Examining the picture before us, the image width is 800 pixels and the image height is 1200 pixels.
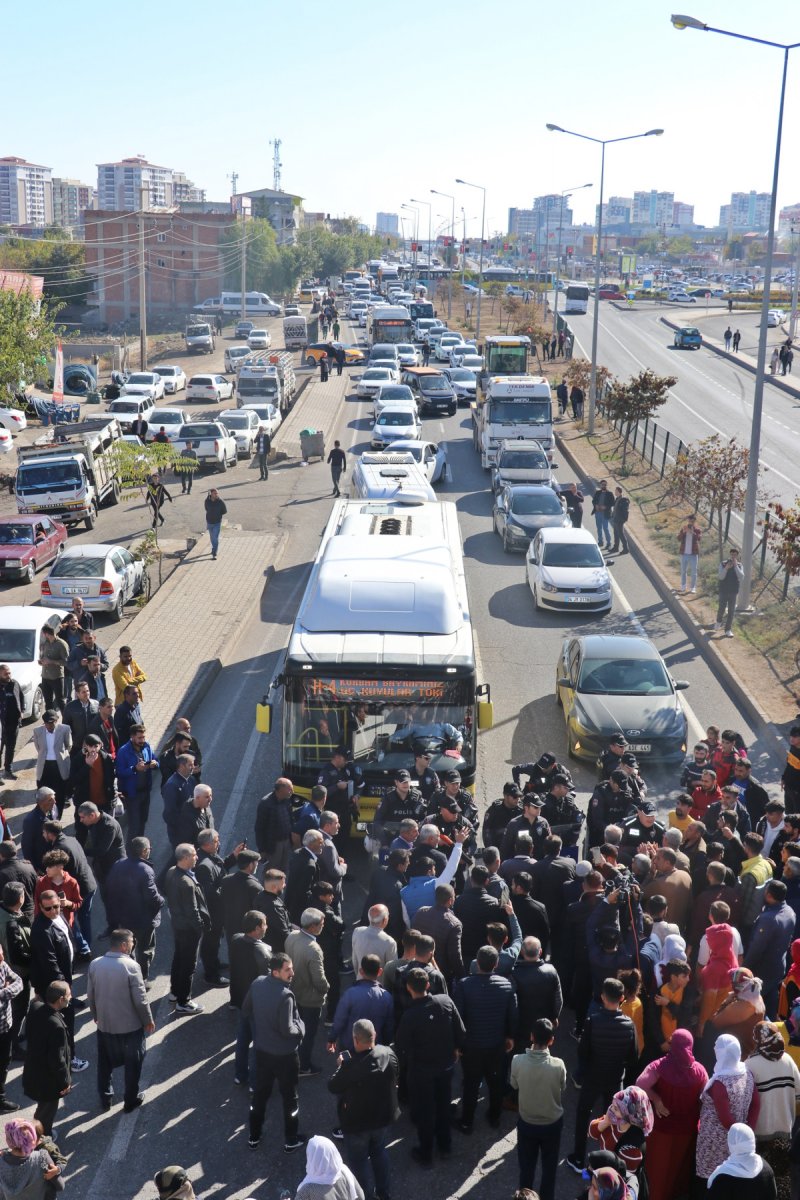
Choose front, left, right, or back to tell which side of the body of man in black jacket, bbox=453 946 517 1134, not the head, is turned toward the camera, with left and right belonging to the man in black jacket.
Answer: back

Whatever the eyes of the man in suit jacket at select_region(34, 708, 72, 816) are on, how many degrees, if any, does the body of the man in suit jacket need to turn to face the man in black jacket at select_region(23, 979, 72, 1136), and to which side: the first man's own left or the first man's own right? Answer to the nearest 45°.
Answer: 0° — they already face them

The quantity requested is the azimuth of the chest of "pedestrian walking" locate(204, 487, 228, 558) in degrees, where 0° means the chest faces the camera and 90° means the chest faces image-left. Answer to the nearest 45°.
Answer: approximately 0°

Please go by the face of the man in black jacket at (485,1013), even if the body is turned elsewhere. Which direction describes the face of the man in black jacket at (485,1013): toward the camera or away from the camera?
away from the camera

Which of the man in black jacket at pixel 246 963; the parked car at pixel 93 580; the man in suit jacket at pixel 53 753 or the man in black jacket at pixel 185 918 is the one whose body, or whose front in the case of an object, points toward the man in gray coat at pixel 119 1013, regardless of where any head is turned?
the man in suit jacket

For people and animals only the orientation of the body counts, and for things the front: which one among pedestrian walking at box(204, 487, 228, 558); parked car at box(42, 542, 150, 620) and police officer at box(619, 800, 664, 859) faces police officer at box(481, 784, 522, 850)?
the pedestrian walking

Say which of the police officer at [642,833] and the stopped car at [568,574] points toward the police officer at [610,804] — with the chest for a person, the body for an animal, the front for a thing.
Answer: the stopped car

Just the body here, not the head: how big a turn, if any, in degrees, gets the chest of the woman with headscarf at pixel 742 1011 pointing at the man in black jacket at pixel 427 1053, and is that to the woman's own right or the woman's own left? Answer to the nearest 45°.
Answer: approximately 45° to the woman's own left

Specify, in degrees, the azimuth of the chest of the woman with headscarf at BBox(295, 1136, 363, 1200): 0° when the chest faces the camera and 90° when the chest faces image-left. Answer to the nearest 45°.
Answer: approximately 180°

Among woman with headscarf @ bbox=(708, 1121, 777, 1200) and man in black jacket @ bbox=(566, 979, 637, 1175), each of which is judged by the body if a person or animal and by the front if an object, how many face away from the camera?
2
